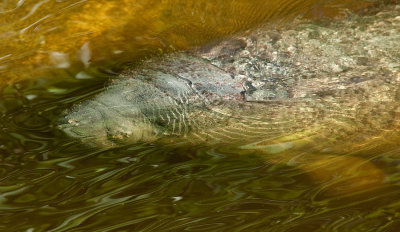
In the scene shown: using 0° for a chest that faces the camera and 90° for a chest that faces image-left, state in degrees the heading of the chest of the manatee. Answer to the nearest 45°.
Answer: approximately 90°
